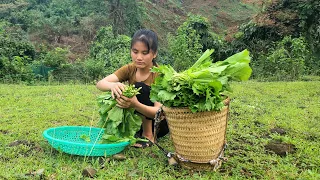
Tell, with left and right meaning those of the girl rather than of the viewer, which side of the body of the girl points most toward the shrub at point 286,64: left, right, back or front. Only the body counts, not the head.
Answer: back

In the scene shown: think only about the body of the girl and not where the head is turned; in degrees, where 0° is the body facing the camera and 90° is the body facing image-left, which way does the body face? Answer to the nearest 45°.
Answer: approximately 45°

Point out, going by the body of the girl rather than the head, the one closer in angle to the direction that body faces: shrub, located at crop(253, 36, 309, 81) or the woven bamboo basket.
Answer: the woven bamboo basket

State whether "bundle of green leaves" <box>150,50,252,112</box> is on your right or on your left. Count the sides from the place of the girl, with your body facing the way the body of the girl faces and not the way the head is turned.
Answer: on your left

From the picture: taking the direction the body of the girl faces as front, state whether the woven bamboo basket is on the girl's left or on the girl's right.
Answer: on the girl's left
